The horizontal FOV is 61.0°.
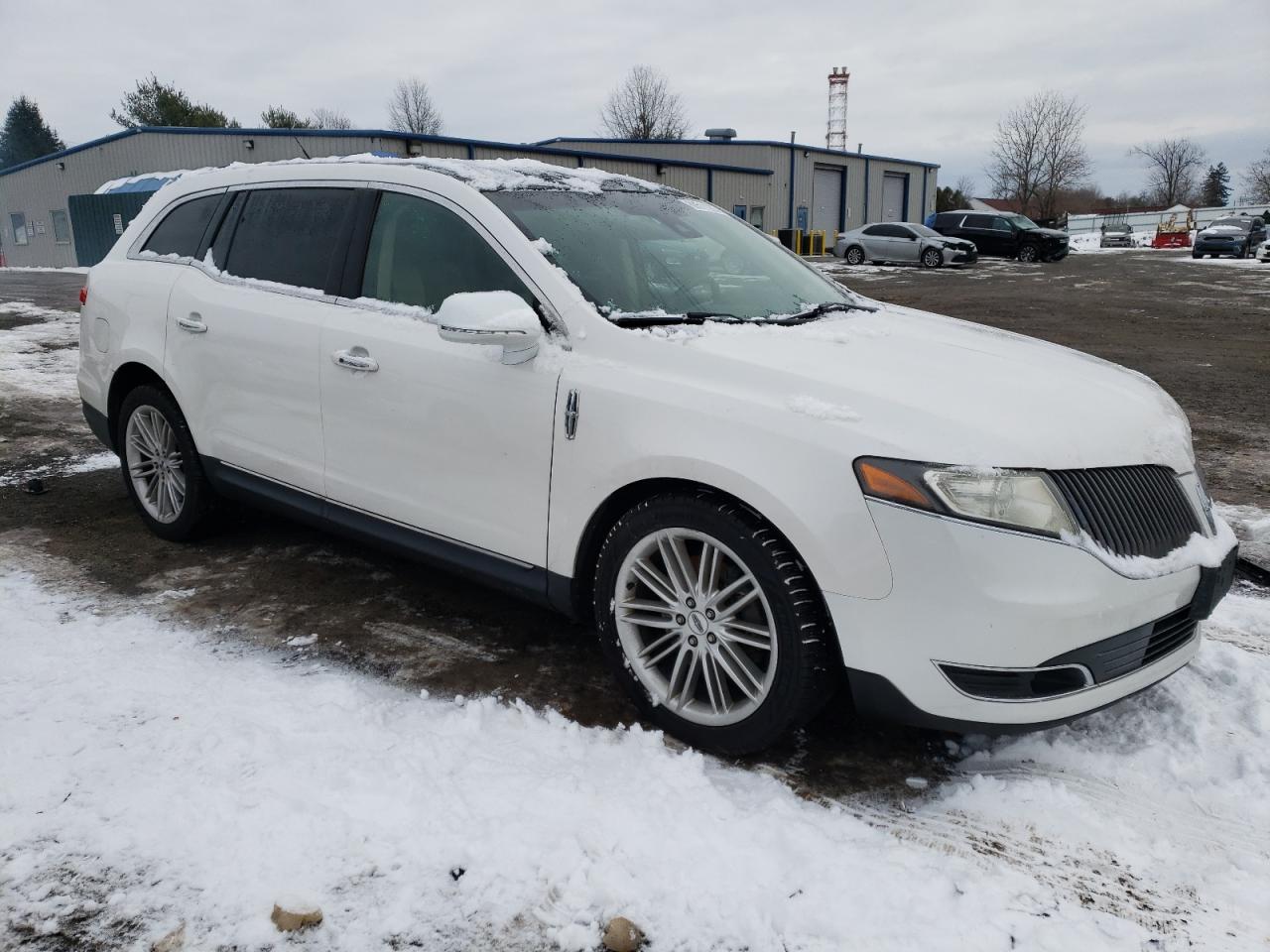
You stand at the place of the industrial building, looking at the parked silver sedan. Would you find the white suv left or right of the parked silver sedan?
right

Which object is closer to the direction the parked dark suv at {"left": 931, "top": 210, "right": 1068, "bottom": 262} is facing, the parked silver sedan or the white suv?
the white suv

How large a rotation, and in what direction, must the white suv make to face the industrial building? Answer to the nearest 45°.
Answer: approximately 135° to its left

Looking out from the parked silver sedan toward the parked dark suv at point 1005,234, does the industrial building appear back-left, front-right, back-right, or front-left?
back-left

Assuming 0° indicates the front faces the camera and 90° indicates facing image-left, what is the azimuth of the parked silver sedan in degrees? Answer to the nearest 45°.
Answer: approximately 315°

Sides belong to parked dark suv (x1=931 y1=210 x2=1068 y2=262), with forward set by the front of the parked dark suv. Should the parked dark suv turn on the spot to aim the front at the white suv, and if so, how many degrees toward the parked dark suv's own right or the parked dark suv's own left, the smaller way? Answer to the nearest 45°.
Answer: approximately 45° to the parked dark suv's own right

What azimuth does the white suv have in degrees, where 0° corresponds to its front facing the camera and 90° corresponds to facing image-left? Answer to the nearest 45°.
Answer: approximately 315°

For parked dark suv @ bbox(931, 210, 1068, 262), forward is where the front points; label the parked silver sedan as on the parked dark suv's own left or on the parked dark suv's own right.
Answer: on the parked dark suv's own right

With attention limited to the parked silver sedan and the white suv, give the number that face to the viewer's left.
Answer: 0
